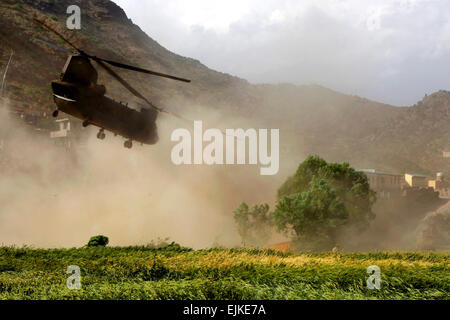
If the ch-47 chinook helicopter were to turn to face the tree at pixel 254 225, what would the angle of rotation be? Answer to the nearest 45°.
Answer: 0° — it already faces it

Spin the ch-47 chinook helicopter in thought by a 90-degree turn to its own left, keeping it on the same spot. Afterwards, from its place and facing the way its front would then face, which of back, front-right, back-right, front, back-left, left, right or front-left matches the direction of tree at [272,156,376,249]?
right

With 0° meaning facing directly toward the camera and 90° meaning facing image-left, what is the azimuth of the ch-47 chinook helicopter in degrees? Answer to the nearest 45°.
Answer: approximately 225°
